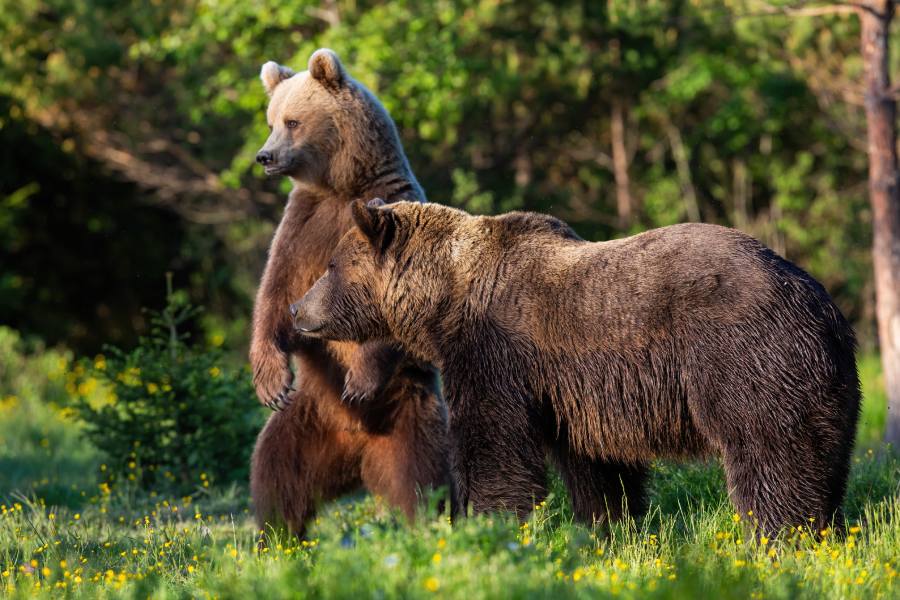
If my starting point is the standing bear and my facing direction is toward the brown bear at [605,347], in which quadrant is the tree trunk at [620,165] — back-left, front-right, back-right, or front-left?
back-left

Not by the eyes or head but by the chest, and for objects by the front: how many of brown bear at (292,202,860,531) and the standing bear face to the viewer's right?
0

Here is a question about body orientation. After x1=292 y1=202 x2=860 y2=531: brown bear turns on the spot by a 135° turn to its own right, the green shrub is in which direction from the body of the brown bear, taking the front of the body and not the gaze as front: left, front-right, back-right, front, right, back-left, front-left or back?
left

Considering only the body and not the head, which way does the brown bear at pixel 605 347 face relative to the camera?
to the viewer's left

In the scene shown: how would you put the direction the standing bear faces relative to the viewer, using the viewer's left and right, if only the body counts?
facing the viewer and to the left of the viewer

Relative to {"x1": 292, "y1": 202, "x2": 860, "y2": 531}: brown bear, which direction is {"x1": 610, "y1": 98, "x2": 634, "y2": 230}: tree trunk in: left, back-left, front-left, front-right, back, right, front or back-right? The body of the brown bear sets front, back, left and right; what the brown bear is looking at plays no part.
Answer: right

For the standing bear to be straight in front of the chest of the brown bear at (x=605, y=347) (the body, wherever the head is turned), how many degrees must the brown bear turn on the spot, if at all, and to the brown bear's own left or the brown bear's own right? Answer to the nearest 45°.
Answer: approximately 45° to the brown bear's own right

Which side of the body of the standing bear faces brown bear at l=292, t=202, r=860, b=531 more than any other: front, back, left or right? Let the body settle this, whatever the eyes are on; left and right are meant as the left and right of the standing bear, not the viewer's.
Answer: left

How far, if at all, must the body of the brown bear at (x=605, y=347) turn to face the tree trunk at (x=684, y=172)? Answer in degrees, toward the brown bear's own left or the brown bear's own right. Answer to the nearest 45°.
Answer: approximately 90° to the brown bear's own right
